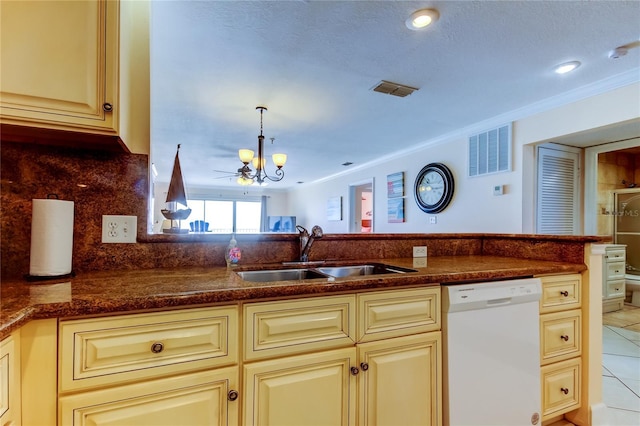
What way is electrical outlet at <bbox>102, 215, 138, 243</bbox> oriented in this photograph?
toward the camera

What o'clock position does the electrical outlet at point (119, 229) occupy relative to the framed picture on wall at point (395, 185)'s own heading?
The electrical outlet is roughly at 11 o'clock from the framed picture on wall.

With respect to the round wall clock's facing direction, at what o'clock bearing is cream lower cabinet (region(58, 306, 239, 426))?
The cream lower cabinet is roughly at 11 o'clock from the round wall clock.

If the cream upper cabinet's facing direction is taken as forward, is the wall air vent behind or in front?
behind

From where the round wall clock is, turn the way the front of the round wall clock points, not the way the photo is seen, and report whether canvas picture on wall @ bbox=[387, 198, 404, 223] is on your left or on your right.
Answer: on your right

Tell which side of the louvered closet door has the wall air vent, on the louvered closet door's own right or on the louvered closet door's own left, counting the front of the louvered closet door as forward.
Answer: on the louvered closet door's own right

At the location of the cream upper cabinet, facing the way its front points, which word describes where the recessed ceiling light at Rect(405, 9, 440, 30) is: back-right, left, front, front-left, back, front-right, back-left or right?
back-left

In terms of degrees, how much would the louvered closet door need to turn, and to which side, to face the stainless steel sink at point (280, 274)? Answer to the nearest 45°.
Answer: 0° — it already faces it

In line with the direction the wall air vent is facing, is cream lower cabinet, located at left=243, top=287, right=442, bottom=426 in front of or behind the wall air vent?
in front

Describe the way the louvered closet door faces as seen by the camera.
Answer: facing the viewer

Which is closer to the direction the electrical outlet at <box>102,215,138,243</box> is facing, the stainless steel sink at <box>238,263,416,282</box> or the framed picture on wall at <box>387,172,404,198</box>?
the stainless steel sink

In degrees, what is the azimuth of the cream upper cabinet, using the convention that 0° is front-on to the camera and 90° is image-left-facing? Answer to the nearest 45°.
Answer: approximately 45°

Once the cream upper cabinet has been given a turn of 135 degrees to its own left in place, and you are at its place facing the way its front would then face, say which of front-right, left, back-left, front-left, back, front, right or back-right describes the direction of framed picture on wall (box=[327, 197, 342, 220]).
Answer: front-left

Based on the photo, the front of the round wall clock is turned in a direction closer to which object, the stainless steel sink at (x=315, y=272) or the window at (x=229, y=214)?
the stainless steel sink

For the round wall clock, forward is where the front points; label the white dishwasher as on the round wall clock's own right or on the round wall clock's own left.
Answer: on the round wall clock's own left

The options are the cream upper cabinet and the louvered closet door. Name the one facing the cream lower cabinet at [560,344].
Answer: the louvered closet door

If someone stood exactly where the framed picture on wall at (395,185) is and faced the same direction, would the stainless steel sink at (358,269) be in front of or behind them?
in front
